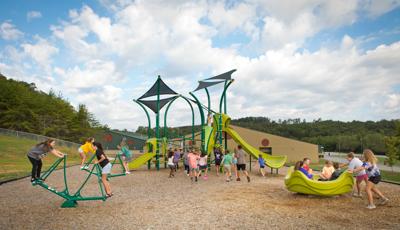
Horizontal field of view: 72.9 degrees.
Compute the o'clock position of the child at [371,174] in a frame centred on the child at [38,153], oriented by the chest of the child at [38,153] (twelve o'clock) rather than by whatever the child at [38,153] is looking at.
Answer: the child at [371,174] is roughly at 1 o'clock from the child at [38,153].

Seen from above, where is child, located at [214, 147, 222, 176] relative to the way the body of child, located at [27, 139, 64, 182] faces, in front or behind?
in front

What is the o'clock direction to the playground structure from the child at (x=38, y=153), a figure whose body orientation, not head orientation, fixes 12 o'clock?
The playground structure is roughly at 11 o'clock from the child.

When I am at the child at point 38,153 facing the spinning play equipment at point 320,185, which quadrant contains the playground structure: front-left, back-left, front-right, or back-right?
front-left

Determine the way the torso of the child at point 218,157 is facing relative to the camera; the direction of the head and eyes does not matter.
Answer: away from the camera

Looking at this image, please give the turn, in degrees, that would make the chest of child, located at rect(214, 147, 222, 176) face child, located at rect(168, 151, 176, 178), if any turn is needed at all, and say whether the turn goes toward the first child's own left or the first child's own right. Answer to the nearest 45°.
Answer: approximately 135° to the first child's own left

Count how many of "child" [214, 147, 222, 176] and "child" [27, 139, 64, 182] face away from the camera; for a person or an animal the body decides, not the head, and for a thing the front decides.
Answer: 1

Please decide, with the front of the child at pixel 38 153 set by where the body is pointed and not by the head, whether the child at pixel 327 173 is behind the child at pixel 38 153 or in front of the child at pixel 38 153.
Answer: in front

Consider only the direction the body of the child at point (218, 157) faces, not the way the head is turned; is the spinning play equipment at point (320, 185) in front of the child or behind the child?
behind

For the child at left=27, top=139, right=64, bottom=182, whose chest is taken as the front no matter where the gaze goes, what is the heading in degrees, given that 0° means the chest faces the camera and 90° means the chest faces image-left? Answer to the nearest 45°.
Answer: approximately 270°
